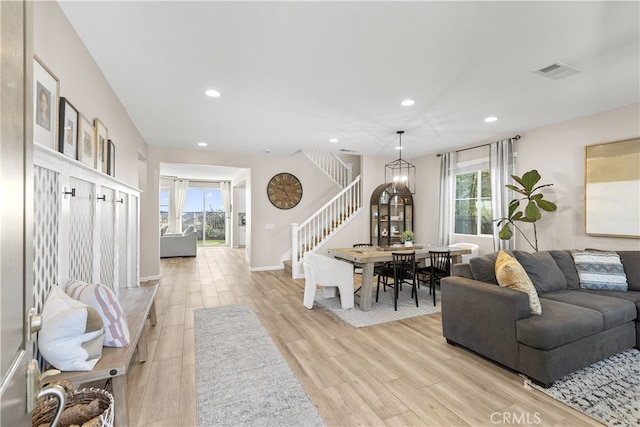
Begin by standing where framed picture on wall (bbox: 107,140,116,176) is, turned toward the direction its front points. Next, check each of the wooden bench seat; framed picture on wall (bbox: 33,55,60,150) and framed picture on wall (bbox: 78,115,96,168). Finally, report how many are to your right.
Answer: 3

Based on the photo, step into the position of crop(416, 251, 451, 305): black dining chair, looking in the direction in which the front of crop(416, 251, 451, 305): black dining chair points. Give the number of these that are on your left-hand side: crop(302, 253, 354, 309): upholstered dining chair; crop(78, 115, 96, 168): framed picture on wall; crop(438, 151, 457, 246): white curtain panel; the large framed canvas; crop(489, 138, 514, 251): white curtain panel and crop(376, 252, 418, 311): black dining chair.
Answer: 3

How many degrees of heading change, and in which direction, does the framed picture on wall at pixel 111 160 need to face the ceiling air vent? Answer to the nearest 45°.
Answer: approximately 45° to its right

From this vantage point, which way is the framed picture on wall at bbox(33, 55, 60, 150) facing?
to the viewer's right

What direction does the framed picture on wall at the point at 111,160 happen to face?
to the viewer's right

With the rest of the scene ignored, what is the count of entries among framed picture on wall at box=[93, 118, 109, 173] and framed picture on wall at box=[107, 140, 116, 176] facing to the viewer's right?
2

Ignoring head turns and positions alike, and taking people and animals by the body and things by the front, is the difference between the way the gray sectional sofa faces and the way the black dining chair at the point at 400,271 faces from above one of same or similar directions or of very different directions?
very different directions

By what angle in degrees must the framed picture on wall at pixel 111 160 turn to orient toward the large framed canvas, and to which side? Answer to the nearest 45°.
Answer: approximately 45° to its right

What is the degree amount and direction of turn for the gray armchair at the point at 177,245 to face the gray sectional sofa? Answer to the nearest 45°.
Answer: approximately 90° to its left

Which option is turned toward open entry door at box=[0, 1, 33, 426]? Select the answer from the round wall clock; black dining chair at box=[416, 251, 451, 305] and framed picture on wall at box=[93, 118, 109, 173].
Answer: the round wall clock

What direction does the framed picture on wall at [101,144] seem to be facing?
to the viewer's right

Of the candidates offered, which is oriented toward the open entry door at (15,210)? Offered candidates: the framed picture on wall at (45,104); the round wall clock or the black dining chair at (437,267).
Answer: the round wall clock
